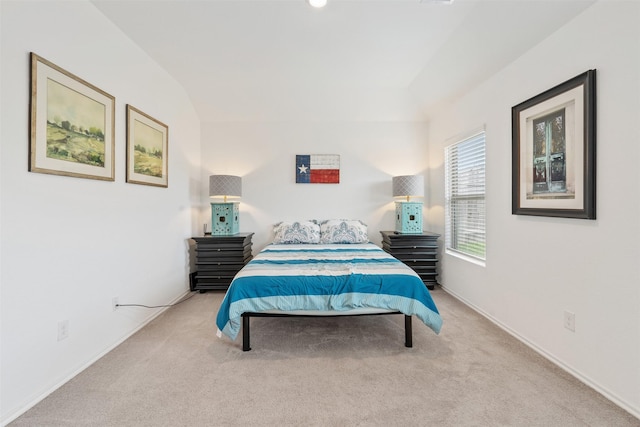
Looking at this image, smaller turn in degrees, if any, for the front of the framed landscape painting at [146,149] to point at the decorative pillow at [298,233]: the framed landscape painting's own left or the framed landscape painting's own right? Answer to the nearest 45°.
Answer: approximately 45° to the framed landscape painting's own left

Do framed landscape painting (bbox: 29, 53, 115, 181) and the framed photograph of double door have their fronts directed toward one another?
yes

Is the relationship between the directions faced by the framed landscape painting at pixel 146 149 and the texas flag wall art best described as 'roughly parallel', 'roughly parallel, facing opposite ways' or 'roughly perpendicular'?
roughly perpendicular

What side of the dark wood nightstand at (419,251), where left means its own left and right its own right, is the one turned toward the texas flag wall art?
right

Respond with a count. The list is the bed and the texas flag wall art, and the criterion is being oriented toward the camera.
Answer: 2

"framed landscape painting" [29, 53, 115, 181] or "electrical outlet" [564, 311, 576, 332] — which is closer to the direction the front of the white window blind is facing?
the framed landscape painting

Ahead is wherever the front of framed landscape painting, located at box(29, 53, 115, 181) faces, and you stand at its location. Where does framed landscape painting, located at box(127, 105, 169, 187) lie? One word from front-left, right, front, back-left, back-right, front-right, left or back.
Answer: left

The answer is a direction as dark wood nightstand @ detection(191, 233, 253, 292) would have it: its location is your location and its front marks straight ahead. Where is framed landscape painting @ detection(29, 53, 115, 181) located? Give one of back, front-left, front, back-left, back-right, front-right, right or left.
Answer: front-right

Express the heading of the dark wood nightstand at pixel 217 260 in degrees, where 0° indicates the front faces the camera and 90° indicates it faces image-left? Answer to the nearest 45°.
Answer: approximately 0°

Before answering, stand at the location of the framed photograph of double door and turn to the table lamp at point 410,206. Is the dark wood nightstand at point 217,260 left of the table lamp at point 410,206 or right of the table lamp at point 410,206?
left

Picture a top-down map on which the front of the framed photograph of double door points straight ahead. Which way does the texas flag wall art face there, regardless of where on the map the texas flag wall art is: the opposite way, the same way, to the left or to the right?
to the left

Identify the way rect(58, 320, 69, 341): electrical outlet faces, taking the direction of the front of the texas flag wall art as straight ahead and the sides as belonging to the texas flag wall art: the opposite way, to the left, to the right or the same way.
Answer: to the left

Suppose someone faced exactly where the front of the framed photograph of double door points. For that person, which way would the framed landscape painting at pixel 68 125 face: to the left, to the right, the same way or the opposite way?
the opposite way
